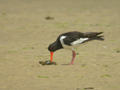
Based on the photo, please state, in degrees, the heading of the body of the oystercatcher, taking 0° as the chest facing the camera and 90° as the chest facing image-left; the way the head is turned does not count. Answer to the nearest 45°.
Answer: approximately 90°
